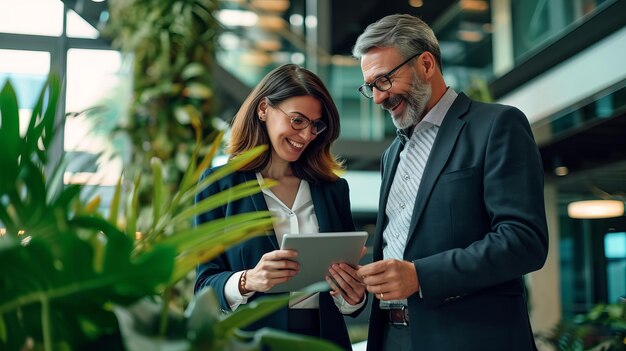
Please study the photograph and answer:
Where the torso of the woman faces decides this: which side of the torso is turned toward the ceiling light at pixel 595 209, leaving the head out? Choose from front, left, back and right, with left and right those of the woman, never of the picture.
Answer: left

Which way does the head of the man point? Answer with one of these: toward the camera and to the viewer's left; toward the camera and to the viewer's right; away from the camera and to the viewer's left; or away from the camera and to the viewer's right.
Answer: toward the camera and to the viewer's left

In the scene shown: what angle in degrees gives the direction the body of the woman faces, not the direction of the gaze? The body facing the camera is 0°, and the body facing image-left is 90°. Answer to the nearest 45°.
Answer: approximately 315°

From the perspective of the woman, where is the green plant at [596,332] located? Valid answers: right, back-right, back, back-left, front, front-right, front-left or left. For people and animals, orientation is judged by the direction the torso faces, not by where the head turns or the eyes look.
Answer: left

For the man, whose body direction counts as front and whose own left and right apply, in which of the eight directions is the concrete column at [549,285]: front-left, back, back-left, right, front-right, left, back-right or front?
back-right

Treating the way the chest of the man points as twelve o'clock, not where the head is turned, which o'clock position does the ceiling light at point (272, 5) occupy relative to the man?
The ceiling light is roughly at 4 o'clock from the man.

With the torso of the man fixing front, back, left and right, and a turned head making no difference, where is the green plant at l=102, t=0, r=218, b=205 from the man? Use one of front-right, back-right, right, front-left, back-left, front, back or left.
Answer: right

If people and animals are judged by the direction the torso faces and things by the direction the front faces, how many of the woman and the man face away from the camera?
0

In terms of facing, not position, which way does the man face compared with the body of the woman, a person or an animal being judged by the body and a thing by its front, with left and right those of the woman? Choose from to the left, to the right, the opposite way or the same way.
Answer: to the right

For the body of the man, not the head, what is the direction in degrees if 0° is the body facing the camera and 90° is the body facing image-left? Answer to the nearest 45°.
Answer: approximately 45°

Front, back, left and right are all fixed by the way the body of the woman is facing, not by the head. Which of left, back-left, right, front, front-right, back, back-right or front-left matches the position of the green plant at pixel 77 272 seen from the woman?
front-right

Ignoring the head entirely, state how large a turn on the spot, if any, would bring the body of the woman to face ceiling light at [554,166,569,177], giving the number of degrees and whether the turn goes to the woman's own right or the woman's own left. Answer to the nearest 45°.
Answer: approximately 90° to the woman's own left

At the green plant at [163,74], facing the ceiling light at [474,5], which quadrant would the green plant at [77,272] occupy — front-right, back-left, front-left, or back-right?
back-right

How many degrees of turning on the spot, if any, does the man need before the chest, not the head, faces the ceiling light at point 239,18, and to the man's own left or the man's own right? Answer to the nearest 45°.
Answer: approximately 90° to the man's own right
